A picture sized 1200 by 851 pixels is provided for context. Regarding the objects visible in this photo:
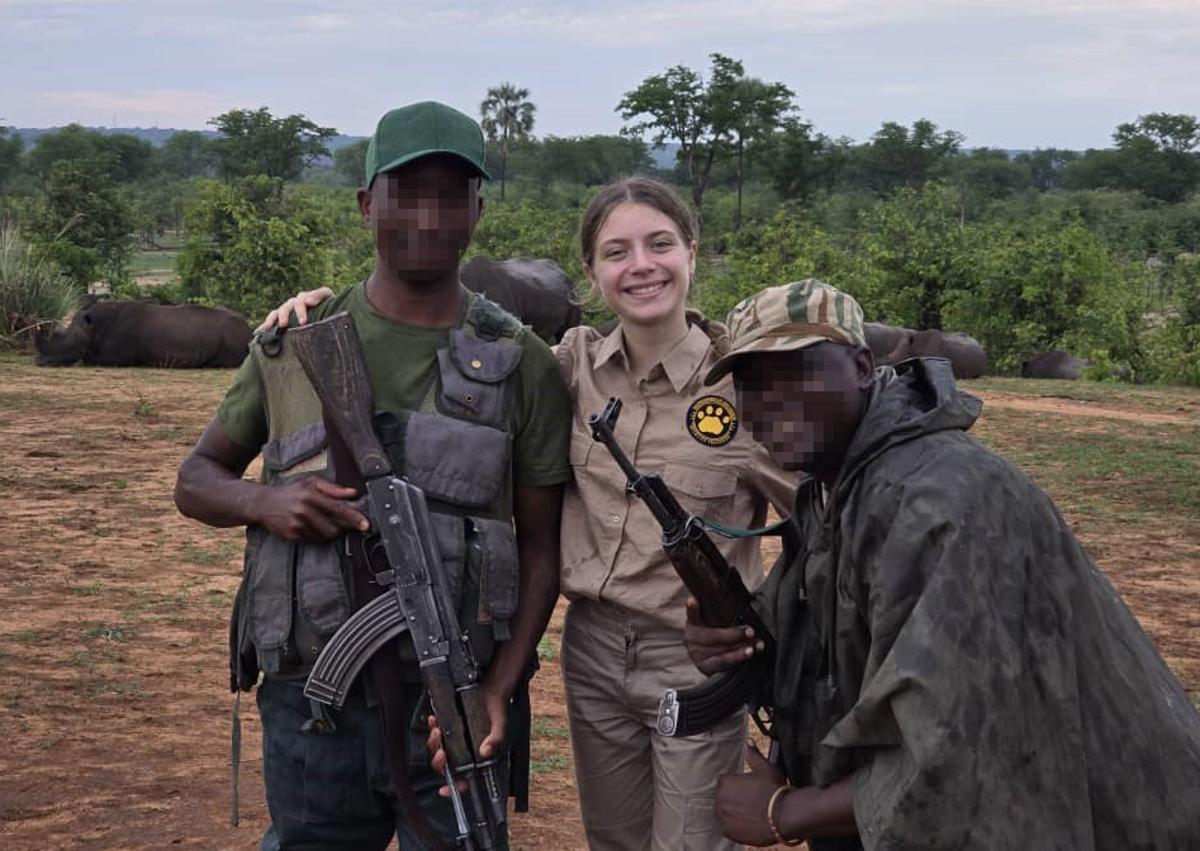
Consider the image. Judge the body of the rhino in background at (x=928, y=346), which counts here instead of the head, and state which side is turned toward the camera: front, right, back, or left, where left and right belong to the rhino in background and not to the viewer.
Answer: left

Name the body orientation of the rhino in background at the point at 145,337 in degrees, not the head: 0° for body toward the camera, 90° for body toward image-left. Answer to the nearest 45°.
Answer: approximately 90°

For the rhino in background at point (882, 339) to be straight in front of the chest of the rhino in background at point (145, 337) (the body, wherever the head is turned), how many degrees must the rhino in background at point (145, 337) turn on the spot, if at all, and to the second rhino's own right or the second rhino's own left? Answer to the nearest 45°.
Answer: approximately 180°

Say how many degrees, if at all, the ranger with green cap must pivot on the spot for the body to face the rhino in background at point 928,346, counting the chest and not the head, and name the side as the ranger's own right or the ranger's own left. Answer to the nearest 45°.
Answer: approximately 135° to the ranger's own left

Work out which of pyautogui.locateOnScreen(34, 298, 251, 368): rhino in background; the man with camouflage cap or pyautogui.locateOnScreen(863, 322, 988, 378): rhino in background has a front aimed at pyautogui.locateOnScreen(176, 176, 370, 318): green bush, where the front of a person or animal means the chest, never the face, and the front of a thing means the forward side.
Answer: pyautogui.locateOnScreen(863, 322, 988, 378): rhino in background

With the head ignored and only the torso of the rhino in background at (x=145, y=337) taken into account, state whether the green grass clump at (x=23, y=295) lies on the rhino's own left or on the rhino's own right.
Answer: on the rhino's own right

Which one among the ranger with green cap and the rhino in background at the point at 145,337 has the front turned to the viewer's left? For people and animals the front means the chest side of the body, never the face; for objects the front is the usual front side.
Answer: the rhino in background

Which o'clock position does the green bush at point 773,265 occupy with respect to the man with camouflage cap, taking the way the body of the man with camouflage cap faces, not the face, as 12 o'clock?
The green bush is roughly at 4 o'clock from the man with camouflage cap.

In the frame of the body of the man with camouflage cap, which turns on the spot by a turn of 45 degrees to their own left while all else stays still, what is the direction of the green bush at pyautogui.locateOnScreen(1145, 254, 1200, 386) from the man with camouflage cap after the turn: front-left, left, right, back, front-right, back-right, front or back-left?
back

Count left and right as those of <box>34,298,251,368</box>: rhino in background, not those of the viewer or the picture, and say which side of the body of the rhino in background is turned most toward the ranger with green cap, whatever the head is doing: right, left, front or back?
left

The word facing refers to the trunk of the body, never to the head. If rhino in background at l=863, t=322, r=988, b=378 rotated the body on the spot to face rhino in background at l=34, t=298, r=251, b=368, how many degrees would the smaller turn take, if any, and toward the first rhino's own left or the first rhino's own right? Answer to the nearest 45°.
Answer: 0° — it already faces it

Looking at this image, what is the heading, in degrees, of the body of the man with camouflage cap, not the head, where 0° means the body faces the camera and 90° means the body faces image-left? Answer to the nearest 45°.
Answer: approximately 45°

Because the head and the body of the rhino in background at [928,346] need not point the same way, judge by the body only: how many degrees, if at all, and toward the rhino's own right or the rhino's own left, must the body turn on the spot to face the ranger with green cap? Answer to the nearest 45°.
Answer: approximately 90° to the rhino's own left

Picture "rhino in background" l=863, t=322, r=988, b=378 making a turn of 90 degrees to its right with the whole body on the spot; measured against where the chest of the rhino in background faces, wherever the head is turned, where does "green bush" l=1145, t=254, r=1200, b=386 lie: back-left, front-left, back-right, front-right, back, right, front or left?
front-right
